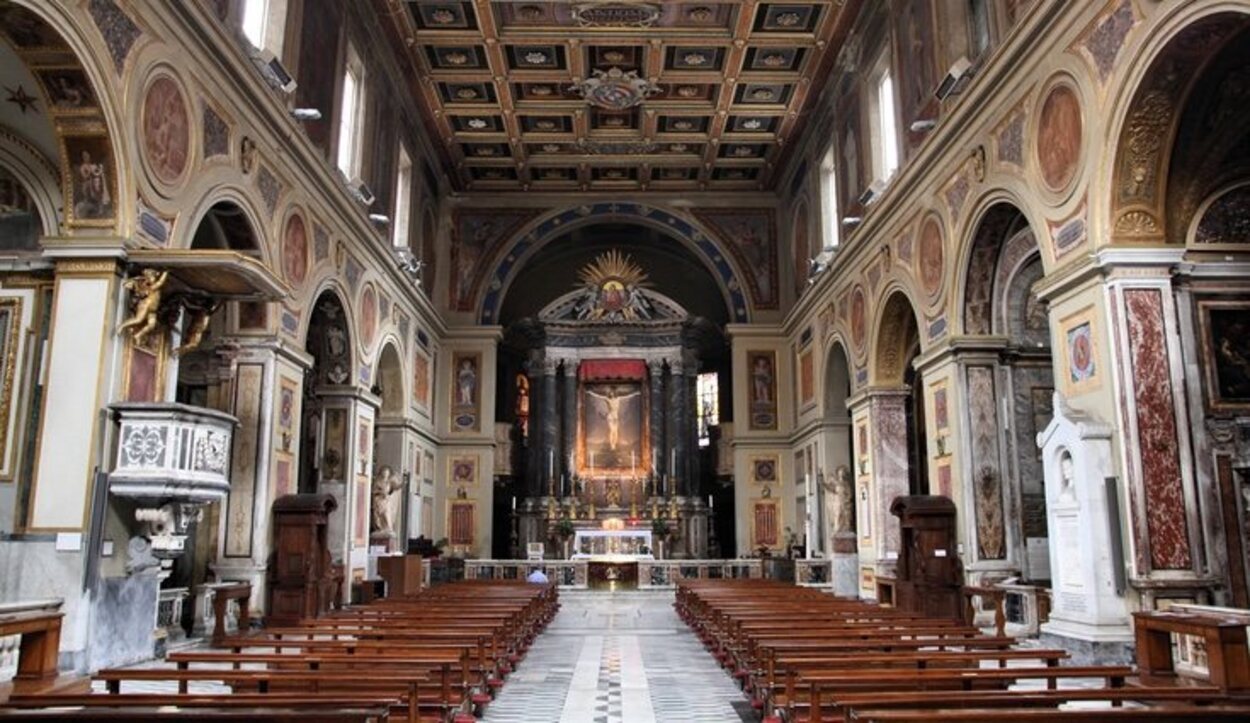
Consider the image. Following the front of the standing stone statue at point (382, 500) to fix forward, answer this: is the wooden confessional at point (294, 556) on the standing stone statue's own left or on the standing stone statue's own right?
on the standing stone statue's own right

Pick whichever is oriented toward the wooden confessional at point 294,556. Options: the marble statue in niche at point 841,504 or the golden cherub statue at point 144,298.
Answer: the marble statue in niche

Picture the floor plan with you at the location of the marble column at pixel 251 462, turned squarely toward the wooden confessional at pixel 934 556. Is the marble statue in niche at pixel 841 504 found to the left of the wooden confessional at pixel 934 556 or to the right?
left

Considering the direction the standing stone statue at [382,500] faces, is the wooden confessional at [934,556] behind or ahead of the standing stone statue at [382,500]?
ahead

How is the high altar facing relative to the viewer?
toward the camera

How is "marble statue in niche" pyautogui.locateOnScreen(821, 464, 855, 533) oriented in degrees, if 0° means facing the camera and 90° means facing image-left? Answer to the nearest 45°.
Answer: approximately 45°

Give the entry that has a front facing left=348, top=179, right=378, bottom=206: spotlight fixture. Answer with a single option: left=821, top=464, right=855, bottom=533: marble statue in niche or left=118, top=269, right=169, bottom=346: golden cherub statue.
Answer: the marble statue in niche

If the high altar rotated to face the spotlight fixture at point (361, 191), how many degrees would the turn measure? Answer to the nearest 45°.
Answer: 0° — it already faces it

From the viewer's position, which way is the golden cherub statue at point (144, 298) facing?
facing the viewer and to the right of the viewer

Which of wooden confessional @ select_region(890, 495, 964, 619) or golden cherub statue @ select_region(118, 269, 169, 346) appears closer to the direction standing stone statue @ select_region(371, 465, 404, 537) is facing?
the wooden confessional

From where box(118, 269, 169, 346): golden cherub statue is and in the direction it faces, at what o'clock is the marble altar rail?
The marble altar rail is roughly at 9 o'clock from the golden cherub statue.

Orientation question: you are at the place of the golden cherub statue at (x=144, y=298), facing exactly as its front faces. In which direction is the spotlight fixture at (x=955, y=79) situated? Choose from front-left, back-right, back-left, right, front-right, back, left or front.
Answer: front-left

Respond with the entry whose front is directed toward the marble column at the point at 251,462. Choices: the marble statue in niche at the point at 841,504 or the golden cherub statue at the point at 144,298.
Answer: the marble statue in niche

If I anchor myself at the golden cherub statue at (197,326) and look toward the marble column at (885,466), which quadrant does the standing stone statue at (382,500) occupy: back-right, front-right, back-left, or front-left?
front-left

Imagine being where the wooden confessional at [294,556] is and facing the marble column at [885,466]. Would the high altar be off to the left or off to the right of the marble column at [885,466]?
left

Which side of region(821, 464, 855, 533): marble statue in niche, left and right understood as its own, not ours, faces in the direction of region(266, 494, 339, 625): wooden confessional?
front

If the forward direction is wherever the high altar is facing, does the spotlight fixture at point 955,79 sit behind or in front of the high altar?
in front
